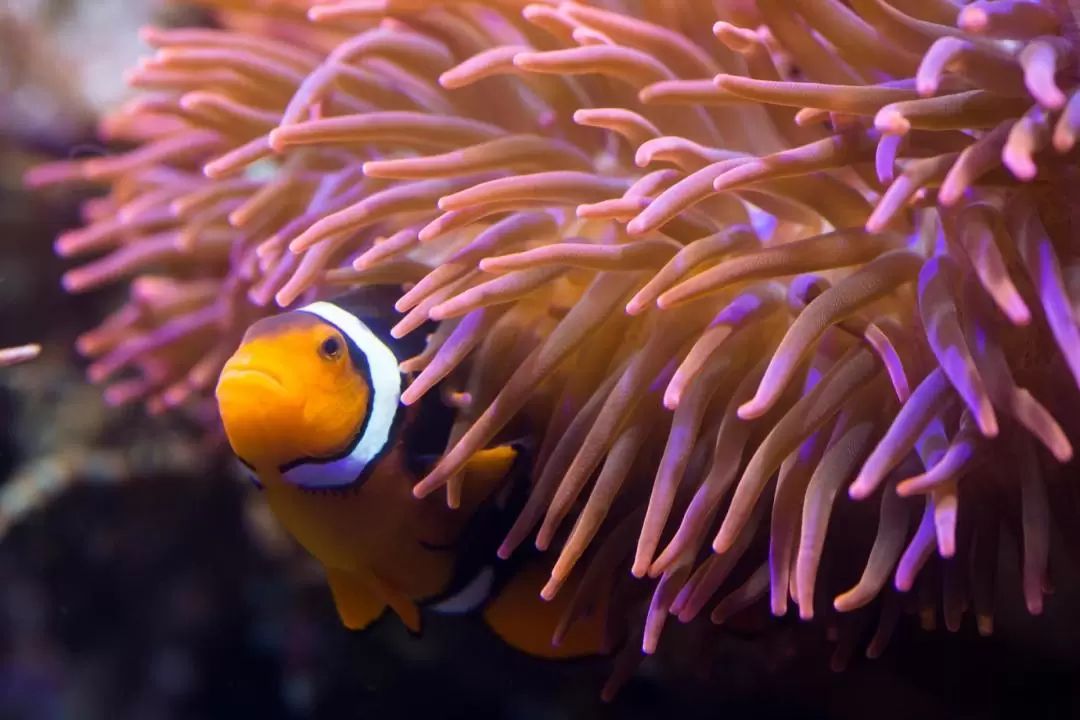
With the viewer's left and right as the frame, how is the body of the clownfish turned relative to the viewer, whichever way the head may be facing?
facing the viewer and to the left of the viewer
